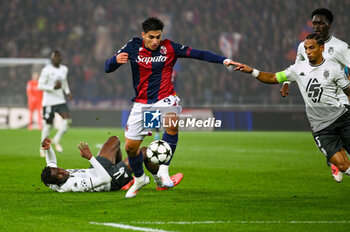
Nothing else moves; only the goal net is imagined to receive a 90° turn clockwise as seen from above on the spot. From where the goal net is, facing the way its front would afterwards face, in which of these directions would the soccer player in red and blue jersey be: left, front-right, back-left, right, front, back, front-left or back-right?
left

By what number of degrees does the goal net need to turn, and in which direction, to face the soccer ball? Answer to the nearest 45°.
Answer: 0° — it already faces it

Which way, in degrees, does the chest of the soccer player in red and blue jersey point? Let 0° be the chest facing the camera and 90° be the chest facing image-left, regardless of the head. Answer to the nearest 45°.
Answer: approximately 0°
